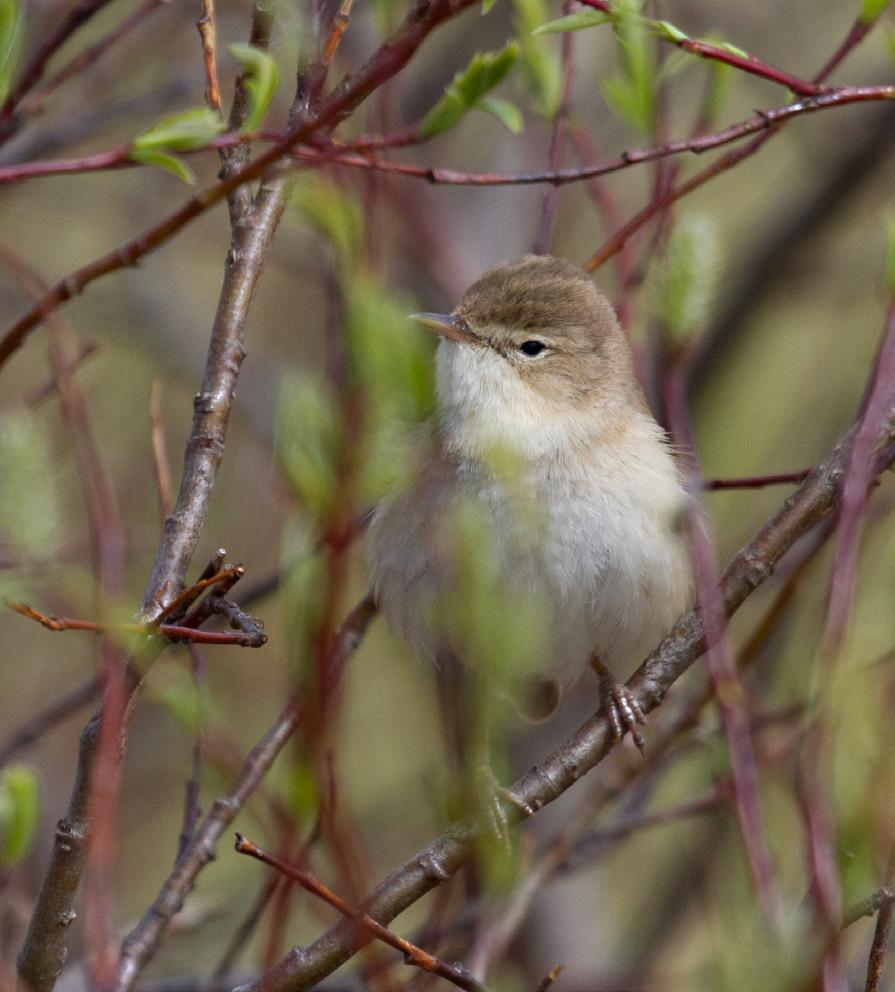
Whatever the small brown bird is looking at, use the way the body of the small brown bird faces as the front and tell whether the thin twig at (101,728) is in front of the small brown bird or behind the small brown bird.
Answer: in front

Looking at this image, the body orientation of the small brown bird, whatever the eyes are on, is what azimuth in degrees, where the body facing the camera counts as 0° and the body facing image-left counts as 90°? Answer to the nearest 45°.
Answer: approximately 45°
